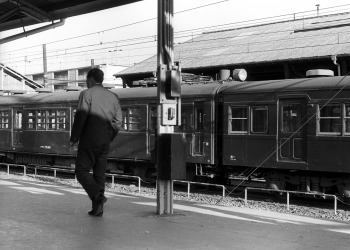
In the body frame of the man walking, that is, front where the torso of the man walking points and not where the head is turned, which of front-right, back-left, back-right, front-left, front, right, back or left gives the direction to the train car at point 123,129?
front-right

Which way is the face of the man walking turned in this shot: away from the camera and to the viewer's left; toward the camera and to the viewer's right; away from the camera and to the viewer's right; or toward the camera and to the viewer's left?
away from the camera and to the viewer's left

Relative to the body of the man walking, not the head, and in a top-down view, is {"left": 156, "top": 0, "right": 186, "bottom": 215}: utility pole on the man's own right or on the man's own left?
on the man's own right

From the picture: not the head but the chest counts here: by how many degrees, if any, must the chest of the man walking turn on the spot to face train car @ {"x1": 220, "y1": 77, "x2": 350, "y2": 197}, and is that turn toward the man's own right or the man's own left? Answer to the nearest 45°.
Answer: approximately 90° to the man's own right

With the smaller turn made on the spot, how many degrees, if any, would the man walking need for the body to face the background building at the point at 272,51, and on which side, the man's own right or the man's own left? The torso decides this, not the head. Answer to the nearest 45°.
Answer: approximately 90° to the man's own right

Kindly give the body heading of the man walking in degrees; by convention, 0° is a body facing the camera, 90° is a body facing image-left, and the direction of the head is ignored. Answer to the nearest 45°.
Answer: approximately 135°
